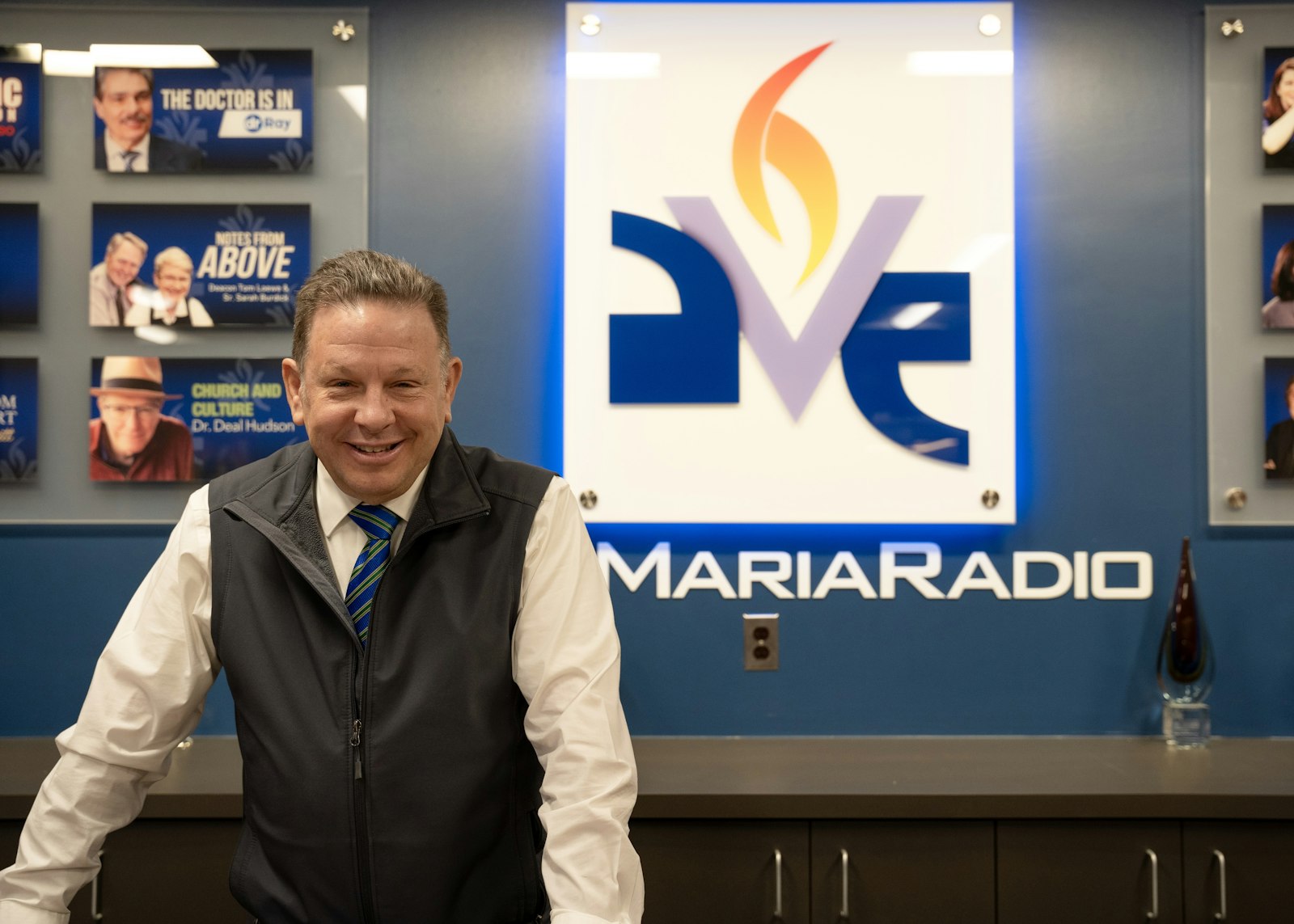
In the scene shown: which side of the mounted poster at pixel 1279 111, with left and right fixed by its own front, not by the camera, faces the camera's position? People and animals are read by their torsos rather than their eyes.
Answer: front

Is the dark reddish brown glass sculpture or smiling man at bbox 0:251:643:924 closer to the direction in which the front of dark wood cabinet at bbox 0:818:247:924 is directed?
the smiling man

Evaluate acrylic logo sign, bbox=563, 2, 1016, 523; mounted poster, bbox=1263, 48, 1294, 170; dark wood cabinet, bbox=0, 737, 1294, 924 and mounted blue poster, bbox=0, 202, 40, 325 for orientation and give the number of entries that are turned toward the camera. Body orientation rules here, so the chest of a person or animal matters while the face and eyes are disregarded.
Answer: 4

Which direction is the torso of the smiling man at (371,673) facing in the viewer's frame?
toward the camera

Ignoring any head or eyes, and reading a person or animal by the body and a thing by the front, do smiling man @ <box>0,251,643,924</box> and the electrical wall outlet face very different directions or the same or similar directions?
same or similar directions

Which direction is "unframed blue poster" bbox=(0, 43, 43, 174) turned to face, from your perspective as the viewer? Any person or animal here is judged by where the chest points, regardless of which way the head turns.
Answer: facing the viewer

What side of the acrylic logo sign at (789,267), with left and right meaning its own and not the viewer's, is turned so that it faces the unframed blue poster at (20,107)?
right
